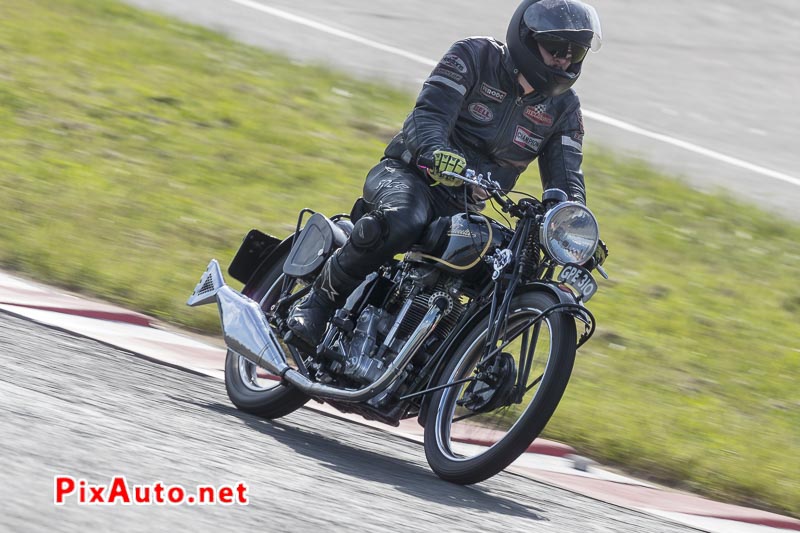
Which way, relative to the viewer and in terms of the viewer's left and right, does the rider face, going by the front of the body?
facing the viewer and to the right of the viewer

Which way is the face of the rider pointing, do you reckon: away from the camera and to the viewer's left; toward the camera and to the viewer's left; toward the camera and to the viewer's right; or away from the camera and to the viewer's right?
toward the camera and to the viewer's right
